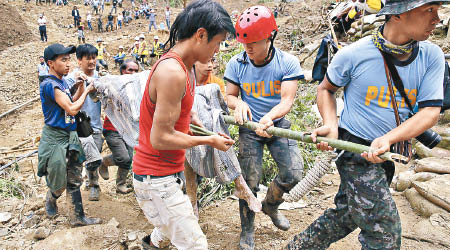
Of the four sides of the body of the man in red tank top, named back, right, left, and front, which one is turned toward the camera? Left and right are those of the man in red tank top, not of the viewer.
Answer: right

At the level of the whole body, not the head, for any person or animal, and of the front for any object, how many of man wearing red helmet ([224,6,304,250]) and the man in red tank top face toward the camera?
1

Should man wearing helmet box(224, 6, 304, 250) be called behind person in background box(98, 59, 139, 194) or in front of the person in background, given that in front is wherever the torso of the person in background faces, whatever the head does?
in front

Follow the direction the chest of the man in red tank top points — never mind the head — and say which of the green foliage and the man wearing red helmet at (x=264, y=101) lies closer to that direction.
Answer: the man wearing red helmet

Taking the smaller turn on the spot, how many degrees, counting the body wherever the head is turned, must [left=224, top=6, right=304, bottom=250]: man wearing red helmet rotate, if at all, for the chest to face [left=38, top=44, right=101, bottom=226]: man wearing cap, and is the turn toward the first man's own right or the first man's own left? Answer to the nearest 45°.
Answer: approximately 90° to the first man's own right
